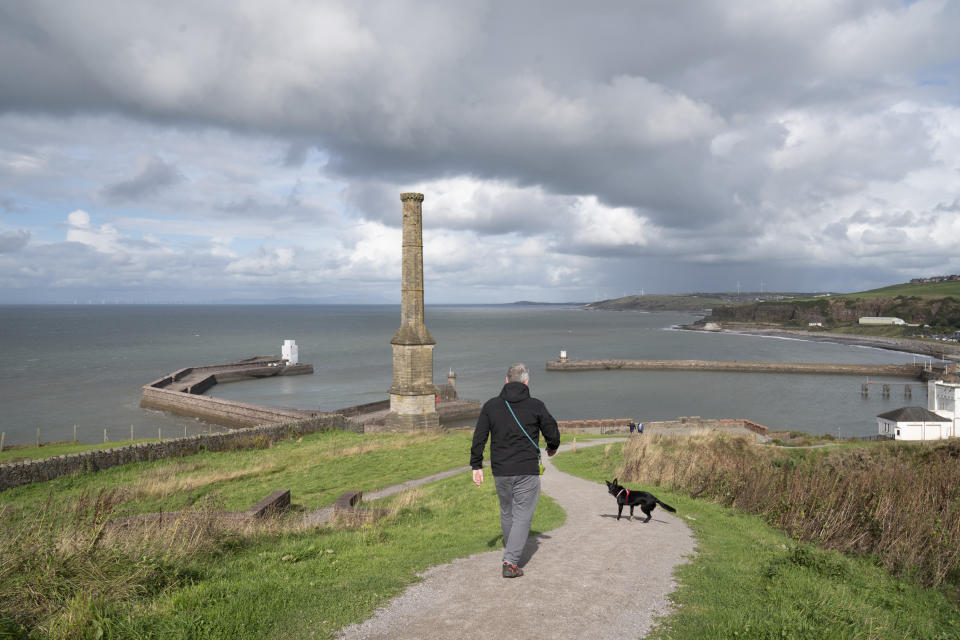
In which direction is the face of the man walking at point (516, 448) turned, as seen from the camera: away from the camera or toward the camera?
away from the camera

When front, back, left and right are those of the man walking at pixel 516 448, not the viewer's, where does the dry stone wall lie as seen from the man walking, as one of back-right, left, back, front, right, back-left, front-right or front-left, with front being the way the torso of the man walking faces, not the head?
front-left

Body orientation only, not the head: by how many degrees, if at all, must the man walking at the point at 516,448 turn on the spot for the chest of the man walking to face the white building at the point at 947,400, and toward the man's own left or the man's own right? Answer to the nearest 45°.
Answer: approximately 45° to the man's own right

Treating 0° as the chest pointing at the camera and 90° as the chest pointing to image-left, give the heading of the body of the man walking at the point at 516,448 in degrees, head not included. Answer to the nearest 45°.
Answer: approximately 180°

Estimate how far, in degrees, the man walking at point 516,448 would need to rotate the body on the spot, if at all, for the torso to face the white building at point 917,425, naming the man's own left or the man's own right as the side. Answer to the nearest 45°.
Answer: approximately 45° to the man's own right
